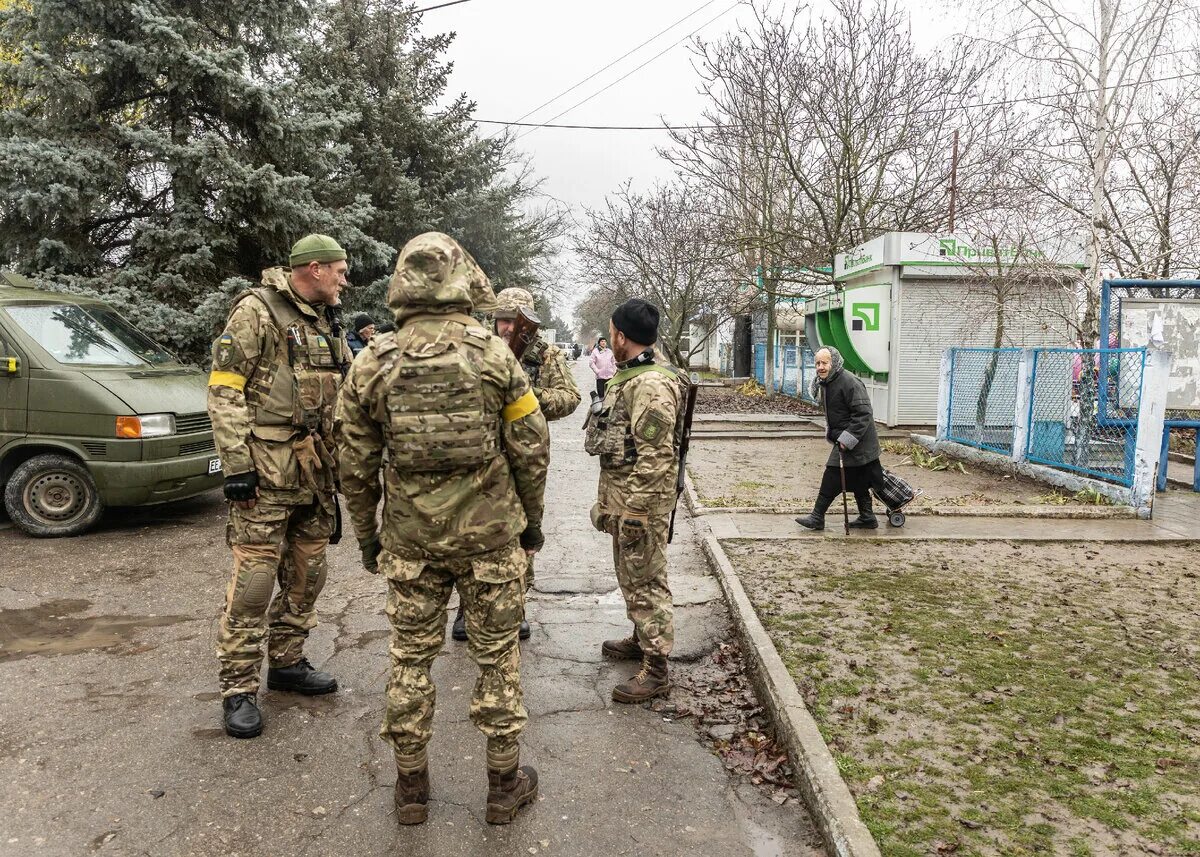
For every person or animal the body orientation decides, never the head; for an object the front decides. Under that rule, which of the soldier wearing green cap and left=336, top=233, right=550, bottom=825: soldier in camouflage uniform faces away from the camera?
the soldier in camouflage uniform

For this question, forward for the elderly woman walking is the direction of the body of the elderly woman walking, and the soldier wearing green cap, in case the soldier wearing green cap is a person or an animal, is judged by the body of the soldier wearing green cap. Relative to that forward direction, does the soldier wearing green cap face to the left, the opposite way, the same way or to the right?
the opposite way

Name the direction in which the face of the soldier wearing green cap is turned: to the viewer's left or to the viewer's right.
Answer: to the viewer's right

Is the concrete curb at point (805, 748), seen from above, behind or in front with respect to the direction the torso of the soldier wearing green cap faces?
in front

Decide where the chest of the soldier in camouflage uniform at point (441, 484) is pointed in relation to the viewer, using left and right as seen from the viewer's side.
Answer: facing away from the viewer

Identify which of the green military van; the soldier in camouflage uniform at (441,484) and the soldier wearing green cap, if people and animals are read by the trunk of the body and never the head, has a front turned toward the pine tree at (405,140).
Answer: the soldier in camouflage uniform

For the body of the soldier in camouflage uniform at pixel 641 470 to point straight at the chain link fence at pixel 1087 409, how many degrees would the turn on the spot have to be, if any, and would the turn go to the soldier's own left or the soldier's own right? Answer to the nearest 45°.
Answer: approximately 135° to the soldier's own right

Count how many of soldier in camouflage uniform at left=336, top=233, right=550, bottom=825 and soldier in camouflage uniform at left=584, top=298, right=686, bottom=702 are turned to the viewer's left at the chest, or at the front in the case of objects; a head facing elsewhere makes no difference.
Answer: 1

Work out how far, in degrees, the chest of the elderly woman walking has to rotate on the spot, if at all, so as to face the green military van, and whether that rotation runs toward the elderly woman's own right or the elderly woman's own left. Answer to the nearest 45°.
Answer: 0° — they already face it

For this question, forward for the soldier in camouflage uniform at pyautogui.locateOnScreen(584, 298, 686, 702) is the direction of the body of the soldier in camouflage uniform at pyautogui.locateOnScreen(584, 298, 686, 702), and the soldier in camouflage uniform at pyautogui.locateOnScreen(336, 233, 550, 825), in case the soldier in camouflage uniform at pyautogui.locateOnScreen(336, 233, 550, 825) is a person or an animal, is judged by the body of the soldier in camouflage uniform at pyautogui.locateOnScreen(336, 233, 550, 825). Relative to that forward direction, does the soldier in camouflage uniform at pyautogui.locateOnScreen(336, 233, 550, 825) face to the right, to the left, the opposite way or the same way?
to the right

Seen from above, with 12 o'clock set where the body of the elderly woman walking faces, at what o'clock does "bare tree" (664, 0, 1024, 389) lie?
The bare tree is roughly at 3 o'clock from the elderly woman walking.

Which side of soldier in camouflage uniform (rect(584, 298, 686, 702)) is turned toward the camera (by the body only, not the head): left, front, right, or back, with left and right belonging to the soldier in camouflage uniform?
left

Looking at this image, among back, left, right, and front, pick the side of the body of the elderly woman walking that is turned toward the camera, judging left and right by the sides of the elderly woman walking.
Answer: left

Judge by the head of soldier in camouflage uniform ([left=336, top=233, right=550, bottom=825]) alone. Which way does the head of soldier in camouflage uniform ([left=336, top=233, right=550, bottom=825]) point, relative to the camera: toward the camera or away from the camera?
away from the camera

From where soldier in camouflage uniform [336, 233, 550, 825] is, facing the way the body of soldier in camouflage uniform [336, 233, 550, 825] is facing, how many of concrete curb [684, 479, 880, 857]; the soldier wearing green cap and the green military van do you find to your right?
1
